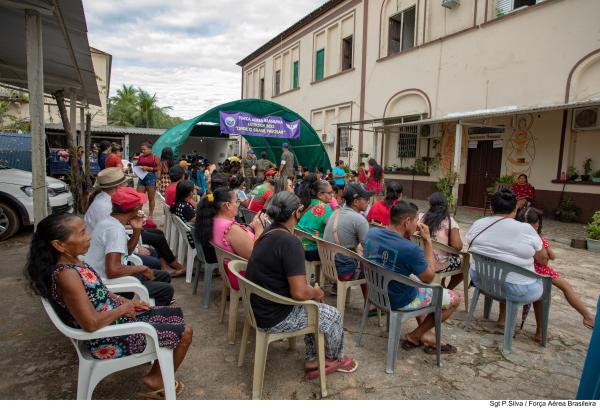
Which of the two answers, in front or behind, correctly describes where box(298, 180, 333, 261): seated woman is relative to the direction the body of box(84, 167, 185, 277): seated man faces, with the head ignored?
in front

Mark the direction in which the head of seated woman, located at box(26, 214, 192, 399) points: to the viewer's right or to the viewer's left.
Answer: to the viewer's right

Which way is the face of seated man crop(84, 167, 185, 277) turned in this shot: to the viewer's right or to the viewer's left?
to the viewer's right

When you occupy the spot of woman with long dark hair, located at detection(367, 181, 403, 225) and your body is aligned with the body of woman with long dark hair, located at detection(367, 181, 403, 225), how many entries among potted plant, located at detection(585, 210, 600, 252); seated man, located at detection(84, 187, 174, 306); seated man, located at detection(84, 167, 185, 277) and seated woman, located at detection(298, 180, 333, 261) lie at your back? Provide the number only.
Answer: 3

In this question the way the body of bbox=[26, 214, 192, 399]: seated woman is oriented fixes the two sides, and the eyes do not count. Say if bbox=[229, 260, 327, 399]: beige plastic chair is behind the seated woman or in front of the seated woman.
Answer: in front

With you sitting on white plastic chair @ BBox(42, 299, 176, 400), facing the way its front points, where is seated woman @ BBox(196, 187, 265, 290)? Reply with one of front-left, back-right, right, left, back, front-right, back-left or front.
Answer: front-left

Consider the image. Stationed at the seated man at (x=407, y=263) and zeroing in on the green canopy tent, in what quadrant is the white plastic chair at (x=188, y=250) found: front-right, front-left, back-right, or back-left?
front-left

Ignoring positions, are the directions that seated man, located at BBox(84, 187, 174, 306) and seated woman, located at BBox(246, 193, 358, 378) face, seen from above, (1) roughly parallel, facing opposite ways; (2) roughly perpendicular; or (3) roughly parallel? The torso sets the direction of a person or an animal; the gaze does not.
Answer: roughly parallel

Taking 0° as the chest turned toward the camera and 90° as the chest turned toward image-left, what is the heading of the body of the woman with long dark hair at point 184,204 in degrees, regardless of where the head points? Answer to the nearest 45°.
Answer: approximately 225°

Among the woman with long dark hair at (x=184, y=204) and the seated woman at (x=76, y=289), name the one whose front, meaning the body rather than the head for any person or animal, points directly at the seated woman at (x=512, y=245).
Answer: the seated woman at (x=76, y=289)

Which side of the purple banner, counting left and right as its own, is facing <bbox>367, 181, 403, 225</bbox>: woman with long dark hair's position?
front

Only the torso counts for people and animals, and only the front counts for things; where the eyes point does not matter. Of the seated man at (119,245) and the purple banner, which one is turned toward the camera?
the purple banner

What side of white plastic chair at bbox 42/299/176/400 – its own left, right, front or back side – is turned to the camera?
right

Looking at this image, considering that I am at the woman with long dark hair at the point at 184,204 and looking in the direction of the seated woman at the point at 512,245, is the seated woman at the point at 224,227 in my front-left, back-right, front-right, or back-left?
front-right

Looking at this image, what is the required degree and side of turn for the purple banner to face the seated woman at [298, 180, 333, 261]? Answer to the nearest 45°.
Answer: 0° — it already faces them
